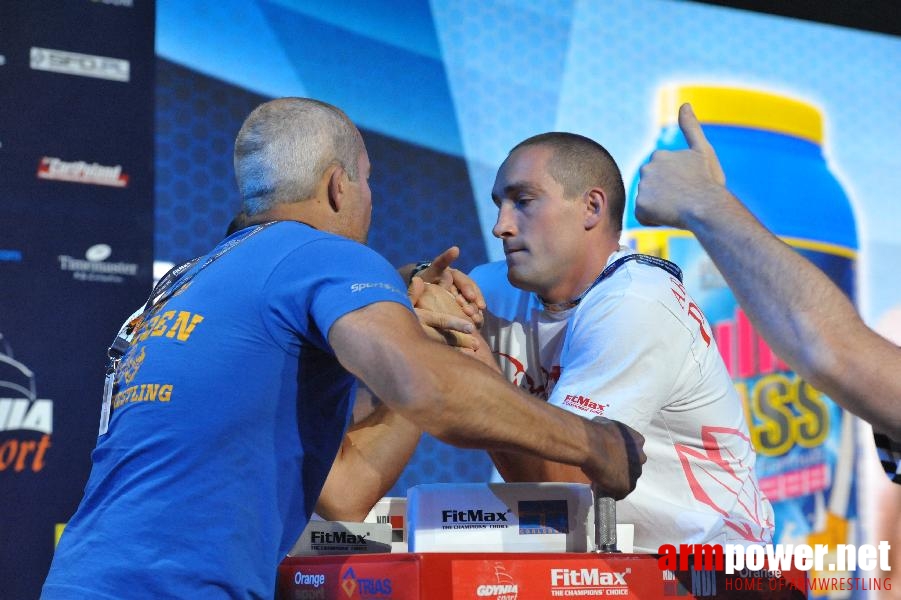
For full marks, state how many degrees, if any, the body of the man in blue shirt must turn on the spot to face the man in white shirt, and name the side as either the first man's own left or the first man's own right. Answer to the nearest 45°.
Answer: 0° — they already face them

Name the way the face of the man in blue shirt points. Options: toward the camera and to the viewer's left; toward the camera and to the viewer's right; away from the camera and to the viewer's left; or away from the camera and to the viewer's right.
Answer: away from the camera and to the viewer's right

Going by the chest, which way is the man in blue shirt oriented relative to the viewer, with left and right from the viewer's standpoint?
facing away from the viewer and to the right of the viewer

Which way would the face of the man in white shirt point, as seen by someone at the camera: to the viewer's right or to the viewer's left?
to the viewer's left
